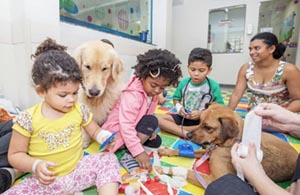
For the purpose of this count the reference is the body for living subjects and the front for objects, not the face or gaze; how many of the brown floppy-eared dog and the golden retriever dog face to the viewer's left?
1

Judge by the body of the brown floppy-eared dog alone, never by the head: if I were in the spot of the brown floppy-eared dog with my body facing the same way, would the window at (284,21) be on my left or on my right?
on my right

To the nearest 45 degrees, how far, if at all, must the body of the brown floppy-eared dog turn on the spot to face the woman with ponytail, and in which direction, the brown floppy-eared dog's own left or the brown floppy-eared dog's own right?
approximately 90° to the brown floppy-eared dog's own right

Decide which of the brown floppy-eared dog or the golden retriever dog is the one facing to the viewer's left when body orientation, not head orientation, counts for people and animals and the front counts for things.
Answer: the brown floppy-eared dog

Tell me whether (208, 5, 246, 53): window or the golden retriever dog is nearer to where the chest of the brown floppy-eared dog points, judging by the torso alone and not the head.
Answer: the golden retriever dog

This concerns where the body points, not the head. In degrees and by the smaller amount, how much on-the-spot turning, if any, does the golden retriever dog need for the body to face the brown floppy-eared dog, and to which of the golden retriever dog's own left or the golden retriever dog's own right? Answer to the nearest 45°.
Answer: approximately 45° to the golden retriever dog's own left

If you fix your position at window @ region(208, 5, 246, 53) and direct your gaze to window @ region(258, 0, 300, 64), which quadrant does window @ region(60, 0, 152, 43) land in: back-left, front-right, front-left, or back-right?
back-right

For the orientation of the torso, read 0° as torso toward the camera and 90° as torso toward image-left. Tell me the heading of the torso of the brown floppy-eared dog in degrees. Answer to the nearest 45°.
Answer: approximately 90°

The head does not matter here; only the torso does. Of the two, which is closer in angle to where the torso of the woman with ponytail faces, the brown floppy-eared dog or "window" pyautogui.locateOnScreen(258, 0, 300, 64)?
the brown floppy-eared dog

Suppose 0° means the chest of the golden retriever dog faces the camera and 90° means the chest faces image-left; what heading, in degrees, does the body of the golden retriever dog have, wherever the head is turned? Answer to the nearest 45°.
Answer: approximately 0°
